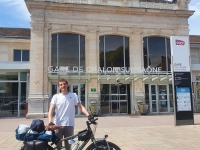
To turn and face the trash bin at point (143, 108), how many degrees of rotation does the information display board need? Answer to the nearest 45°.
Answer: approximately 135° to its right

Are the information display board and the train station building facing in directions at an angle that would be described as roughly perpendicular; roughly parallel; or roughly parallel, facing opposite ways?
roughly parallel

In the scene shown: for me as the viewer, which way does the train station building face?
facing the viewer

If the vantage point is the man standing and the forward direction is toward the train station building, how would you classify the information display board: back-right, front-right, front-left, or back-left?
front-right

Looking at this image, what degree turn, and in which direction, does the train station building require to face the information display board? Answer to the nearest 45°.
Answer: approximately 45° to its left

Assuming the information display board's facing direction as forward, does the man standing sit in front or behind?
in front

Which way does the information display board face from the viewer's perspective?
toward the camera

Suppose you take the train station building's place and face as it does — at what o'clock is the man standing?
The man standing is roughly at 12 o'clock from the train station building.

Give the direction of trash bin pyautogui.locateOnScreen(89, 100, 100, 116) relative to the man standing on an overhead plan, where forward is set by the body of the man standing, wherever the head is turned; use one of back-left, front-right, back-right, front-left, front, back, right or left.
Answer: back

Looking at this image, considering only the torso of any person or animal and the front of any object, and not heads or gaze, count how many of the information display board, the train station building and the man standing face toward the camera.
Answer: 3

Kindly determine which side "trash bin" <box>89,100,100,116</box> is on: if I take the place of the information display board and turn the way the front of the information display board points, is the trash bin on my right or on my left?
on my right

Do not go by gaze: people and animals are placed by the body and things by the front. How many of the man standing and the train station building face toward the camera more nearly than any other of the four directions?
2

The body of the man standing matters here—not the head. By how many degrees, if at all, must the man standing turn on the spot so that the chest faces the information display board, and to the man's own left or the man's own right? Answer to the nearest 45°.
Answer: approximately 135° to the man's own left
